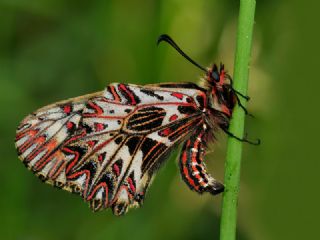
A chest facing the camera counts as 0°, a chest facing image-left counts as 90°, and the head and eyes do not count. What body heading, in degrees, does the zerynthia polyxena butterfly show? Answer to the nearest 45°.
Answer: approximately 270°
